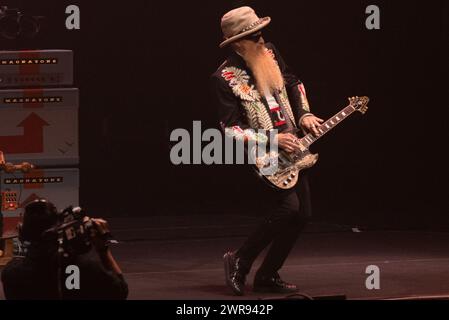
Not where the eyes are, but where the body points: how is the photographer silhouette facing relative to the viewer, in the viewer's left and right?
facing away from the viewer and to the right of the viewer

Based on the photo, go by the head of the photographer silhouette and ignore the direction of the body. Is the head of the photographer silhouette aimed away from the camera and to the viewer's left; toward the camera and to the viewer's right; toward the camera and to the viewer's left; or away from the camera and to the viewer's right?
away from the camera and to the viewer's right

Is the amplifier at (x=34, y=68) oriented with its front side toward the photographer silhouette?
yes

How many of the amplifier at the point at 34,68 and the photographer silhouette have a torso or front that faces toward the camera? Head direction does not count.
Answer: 1

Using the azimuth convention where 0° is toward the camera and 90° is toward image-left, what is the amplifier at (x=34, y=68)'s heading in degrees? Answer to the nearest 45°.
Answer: approximately 0°

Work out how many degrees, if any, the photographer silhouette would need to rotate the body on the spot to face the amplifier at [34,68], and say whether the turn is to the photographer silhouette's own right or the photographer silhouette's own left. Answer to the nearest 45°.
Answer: approximately 45° to the photographer silhouette's own left
